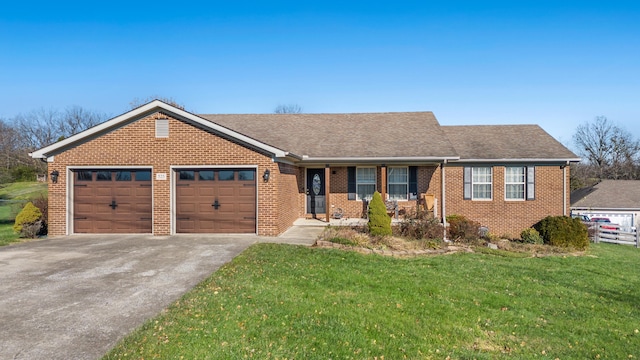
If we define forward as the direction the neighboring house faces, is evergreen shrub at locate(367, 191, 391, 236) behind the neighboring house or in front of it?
in front

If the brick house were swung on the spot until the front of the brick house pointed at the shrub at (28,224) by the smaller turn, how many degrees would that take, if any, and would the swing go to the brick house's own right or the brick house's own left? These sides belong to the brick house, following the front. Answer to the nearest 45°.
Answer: approximately 90° to the brick house's own right

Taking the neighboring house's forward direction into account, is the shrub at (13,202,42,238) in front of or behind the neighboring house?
in front

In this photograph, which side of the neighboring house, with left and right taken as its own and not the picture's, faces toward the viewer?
front

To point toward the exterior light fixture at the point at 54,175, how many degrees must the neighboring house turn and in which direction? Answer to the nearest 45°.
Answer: approximately 45° to its right

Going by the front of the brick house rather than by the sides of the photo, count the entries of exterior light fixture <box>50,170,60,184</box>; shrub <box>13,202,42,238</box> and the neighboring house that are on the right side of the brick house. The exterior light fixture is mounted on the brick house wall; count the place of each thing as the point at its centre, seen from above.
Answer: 2

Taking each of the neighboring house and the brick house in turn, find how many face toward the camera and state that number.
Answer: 2

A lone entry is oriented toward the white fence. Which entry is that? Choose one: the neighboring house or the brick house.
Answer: the neighboring house

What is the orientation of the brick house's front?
toward the camera

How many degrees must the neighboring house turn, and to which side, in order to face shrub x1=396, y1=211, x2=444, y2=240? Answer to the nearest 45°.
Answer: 0° — it already faces it

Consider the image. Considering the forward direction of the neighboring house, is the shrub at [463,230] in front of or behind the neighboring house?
in front

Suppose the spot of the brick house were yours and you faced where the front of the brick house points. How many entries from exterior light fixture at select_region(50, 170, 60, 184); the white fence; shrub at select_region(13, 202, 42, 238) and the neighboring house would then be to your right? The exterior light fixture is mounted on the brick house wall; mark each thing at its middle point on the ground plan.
2

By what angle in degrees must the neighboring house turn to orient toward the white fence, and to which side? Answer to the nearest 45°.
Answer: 0° — it already faces it

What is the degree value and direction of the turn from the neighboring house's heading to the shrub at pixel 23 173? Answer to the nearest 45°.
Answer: approximately 90° to its right
